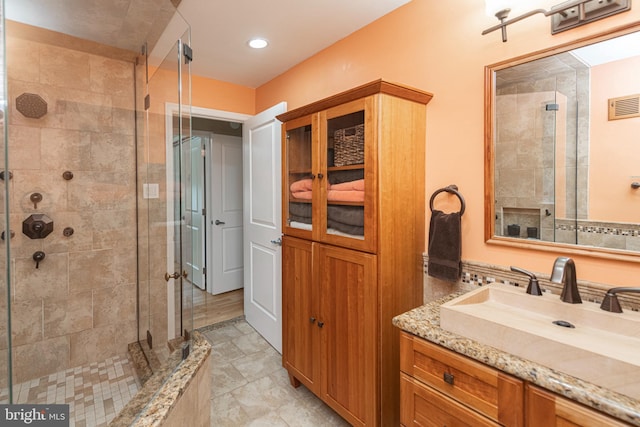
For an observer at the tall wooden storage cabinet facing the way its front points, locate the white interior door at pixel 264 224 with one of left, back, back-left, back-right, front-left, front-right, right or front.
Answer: right

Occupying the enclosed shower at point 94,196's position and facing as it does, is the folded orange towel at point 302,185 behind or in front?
in front

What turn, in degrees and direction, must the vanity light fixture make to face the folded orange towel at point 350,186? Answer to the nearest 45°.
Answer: approximately 45° to its right

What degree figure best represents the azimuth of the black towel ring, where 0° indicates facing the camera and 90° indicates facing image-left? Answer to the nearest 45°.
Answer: approximately 45°

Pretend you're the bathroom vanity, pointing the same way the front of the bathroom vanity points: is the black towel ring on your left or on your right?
on your right

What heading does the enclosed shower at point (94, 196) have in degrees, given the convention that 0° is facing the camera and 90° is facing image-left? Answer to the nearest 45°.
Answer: approximately 315°

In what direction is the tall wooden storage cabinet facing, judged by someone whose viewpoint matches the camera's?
facing the viewer and to the left of the viewer

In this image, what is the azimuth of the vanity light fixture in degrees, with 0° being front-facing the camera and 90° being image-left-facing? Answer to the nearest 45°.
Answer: approximately 45°

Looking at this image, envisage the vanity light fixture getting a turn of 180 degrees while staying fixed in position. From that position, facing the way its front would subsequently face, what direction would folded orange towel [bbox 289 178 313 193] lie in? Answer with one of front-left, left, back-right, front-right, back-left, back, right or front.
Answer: back-left

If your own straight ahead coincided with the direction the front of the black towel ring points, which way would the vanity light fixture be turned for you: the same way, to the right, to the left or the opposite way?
the same way

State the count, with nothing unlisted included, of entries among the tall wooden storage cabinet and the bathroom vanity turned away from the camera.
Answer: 0
